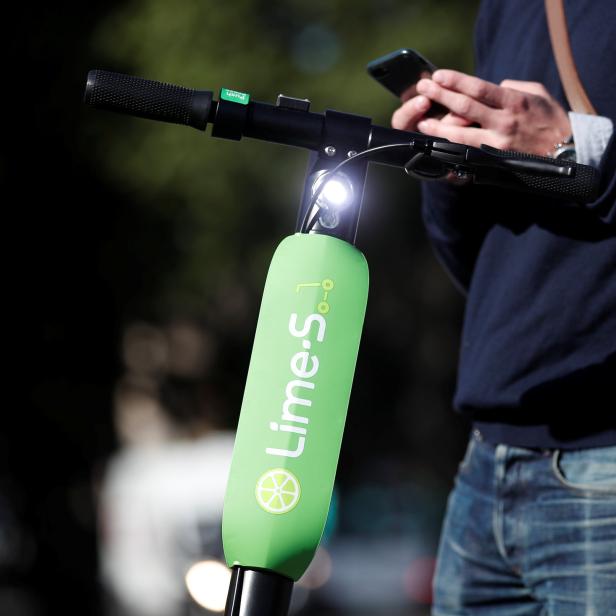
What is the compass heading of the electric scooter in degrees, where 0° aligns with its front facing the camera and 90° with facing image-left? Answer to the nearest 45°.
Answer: approximately 0°

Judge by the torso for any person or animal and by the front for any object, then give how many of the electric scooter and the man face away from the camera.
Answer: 0
